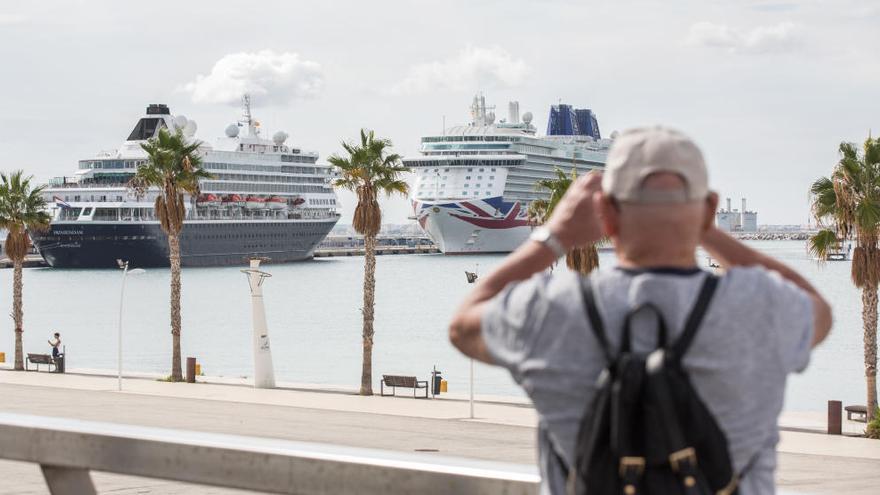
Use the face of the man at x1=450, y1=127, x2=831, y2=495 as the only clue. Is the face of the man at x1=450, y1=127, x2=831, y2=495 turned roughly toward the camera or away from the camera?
away from the camera

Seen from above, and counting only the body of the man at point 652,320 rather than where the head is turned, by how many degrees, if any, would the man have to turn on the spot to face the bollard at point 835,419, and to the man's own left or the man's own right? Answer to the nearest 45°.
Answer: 0° — they already face it

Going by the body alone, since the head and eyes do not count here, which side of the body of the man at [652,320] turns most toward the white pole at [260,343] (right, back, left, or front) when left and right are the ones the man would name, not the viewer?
front

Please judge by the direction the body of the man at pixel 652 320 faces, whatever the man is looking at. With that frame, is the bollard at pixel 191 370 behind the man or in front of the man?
in front

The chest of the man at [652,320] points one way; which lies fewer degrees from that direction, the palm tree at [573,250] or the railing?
the palm tree

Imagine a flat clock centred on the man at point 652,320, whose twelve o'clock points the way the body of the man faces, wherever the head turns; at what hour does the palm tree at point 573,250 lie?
The palm tree is roughly at 12 o'clock from the man.

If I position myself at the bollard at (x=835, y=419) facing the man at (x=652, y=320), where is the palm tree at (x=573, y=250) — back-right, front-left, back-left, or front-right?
back-right

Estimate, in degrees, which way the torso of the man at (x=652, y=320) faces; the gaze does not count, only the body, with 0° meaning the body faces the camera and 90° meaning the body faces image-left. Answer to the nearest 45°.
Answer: approximately 180°

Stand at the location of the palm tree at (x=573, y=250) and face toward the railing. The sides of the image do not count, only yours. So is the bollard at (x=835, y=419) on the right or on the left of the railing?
left
